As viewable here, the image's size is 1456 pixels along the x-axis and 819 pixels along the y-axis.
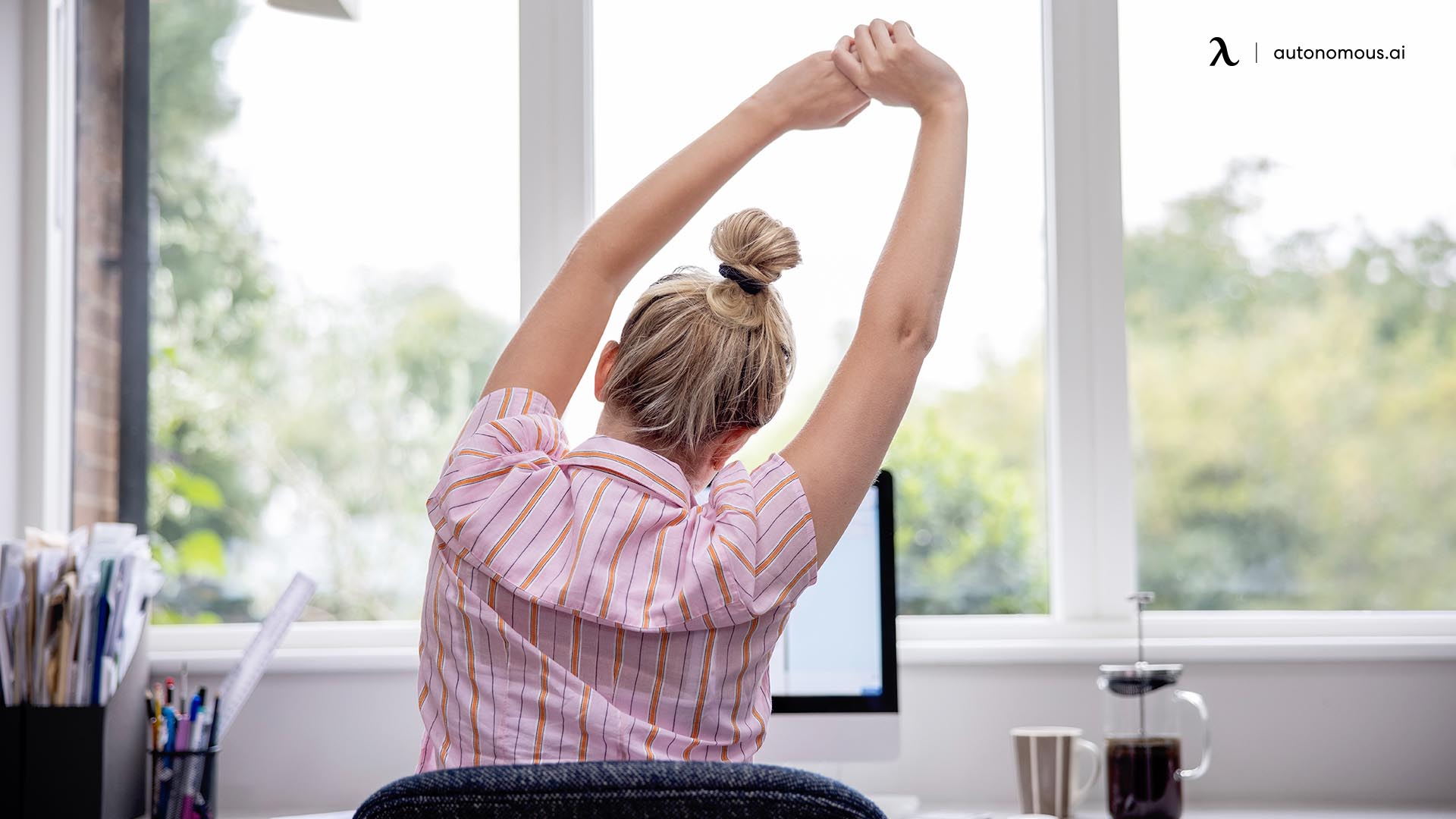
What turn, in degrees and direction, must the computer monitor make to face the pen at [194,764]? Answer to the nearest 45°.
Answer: approximately 90° to its right

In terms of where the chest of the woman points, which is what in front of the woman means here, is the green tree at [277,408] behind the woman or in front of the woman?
in front

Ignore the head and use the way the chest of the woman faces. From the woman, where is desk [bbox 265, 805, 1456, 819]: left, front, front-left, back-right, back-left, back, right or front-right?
front-right

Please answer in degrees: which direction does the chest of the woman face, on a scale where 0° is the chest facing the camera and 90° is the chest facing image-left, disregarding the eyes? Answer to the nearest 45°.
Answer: approximately 180°

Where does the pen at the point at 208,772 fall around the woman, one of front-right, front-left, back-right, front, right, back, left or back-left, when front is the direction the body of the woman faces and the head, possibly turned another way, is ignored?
front-left

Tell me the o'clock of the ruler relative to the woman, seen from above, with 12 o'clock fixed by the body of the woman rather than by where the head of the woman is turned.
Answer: The ruler is roughly at 11 o'clock from the woman.

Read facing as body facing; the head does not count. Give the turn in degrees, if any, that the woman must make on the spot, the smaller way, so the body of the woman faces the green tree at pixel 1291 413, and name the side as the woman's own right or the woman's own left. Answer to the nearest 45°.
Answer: approximately 45° to the woman's own right

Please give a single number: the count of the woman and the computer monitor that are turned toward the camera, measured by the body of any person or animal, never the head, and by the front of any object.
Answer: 1

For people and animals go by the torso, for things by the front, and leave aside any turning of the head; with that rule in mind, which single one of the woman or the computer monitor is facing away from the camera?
the woman

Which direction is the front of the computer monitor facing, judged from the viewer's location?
facing the viewer

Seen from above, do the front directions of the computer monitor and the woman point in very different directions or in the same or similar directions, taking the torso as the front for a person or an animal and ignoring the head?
very different directions

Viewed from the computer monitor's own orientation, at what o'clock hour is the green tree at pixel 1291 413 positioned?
The green tree is roughly at 8 o'clock from the computer monitor.

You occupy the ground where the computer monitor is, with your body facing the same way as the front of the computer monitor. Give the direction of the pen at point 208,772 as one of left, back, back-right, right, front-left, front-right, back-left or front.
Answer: right
